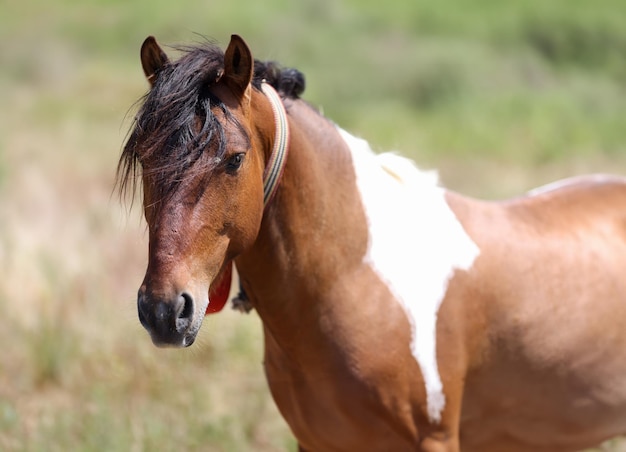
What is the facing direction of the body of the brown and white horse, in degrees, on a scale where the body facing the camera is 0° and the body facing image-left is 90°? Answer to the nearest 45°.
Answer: approximately 45°
